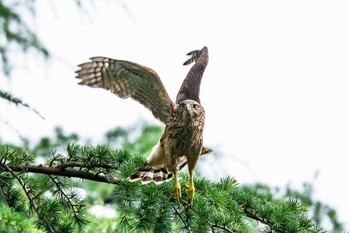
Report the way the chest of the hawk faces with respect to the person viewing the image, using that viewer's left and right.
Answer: facing the viewer and to the right of the viewer
